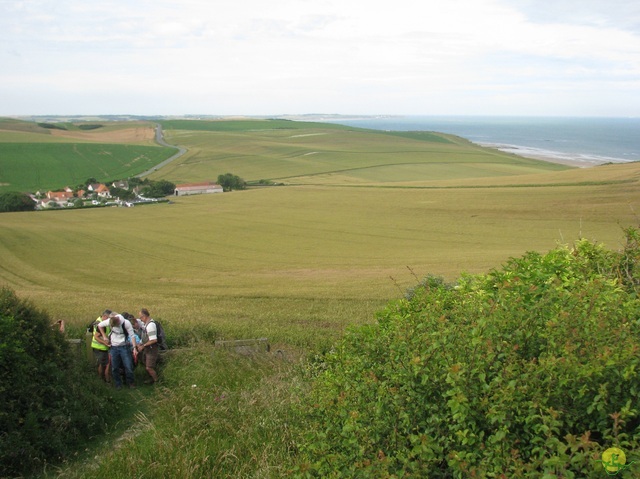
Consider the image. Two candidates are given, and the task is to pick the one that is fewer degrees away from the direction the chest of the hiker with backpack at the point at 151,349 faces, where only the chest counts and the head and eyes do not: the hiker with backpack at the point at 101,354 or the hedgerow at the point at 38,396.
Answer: the hiker with backpack

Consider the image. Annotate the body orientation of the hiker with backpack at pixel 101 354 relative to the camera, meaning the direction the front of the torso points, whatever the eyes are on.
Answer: to the viewer's right

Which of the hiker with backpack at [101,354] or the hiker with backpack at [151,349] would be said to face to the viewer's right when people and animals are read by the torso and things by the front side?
the hiker with backpack at [101,354]

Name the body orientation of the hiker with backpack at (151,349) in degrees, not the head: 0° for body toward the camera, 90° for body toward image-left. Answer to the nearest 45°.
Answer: approximately 90°

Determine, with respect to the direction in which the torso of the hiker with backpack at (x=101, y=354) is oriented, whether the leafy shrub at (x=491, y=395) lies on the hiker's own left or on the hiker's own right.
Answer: on the hiker's own right

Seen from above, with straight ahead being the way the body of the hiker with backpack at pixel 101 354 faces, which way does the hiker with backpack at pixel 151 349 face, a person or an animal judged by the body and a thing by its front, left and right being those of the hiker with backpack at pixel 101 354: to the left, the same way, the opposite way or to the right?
the opposite way

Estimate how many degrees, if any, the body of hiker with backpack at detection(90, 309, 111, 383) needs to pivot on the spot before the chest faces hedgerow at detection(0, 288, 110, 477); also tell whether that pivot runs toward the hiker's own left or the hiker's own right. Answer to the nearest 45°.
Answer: approximately 90° to the hiker's own right

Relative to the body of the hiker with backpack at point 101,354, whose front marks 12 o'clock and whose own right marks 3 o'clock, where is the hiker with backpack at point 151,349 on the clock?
the hiker with backpack at point 151,349 is roughly at 1 o'clock from the hiker with backpack at point 101,354.

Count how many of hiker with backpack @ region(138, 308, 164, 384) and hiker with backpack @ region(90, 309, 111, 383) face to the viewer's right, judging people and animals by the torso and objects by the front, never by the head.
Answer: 1
